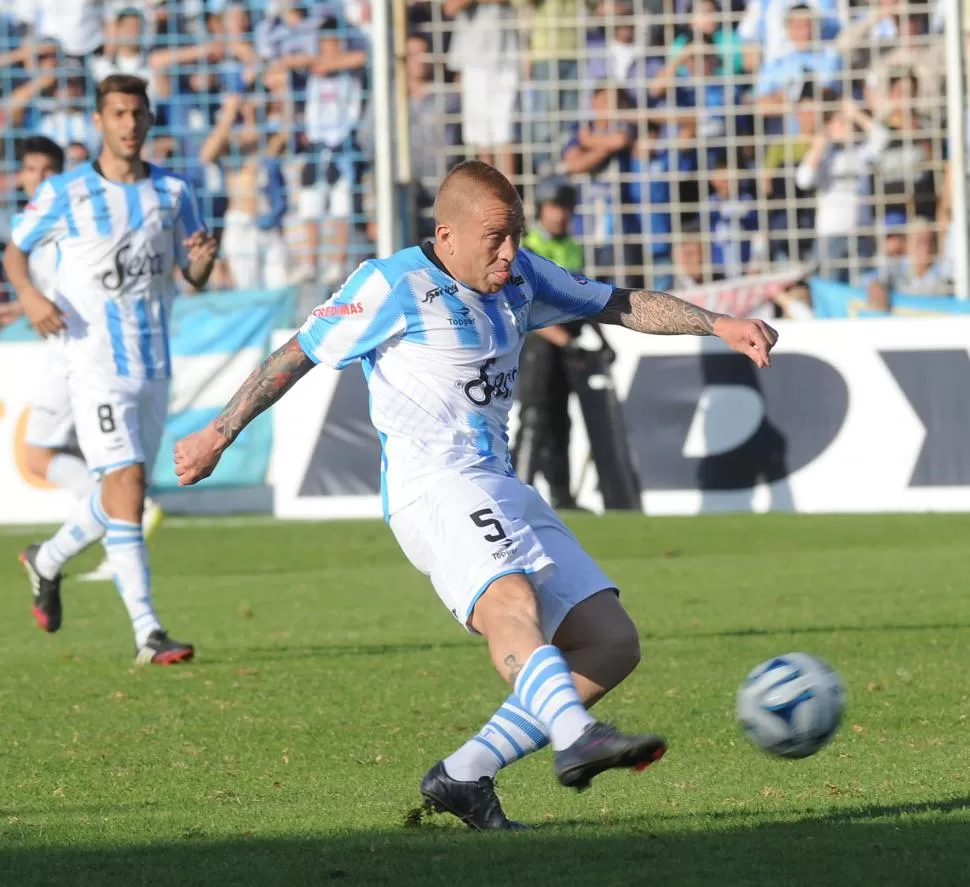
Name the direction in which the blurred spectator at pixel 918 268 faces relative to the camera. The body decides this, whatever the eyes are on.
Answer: toward the camera

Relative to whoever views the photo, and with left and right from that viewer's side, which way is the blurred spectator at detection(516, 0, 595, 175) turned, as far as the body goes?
facing the viewer

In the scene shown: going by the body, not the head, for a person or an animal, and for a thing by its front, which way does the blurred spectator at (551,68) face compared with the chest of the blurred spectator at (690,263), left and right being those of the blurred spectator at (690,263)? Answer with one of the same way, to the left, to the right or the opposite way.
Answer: the same way

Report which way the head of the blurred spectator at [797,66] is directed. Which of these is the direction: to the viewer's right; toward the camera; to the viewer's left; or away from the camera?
toward the camera

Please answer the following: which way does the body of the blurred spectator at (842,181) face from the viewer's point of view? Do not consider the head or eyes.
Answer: toward the camera

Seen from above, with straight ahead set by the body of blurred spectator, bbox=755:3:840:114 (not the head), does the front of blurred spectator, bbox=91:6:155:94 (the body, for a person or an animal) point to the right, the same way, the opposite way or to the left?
the same way

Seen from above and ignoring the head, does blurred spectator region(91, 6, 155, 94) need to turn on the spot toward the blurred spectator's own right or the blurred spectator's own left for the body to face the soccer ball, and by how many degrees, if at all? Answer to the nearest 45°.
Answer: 0° — they already face it

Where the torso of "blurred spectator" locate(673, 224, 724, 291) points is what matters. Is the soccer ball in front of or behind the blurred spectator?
in front

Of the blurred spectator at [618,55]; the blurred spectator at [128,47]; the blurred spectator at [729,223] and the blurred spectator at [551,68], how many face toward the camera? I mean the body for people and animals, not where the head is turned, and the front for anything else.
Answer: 4

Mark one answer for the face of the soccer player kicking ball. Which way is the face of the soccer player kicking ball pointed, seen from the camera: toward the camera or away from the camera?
toward the camera

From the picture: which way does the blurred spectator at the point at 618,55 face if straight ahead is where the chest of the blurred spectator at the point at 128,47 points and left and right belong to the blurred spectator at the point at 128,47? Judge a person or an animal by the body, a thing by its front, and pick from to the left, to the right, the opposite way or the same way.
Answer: the same way

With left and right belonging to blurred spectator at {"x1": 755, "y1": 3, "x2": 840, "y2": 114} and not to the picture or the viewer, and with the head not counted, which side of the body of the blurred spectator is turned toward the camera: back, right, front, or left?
front

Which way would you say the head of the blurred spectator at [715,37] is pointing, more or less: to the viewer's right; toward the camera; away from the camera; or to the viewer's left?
toward the camera

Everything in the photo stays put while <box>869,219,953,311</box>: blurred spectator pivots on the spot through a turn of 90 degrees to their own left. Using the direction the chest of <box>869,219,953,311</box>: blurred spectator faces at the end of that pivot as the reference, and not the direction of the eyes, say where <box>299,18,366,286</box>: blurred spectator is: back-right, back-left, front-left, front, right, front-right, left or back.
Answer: back

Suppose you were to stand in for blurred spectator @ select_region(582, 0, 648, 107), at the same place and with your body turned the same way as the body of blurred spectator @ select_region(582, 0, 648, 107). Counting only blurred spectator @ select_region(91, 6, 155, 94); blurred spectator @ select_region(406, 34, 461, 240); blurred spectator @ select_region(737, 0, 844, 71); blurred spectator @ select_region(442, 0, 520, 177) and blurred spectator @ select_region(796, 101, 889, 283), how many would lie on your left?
2

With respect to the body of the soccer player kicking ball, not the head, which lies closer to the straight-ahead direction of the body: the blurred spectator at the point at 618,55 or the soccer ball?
the soccer ball

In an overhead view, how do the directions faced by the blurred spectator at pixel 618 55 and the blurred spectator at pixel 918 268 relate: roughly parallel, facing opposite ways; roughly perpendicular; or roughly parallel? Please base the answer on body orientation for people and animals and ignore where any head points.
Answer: roughly parallel

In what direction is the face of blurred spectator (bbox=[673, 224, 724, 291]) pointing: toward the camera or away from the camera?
toward the camera

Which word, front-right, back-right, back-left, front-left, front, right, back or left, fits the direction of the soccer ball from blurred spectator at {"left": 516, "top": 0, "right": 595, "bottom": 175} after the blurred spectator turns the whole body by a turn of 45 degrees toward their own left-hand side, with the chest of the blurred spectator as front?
front-right
